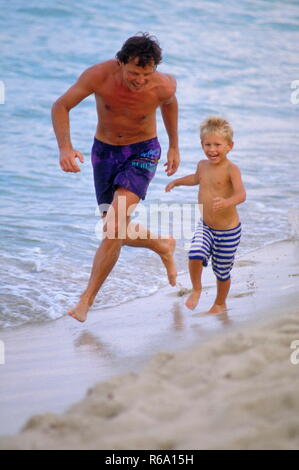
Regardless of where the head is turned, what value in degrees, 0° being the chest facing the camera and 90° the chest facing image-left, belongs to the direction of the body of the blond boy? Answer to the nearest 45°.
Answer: approximately 45°

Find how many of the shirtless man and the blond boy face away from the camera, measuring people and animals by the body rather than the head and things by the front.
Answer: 0
